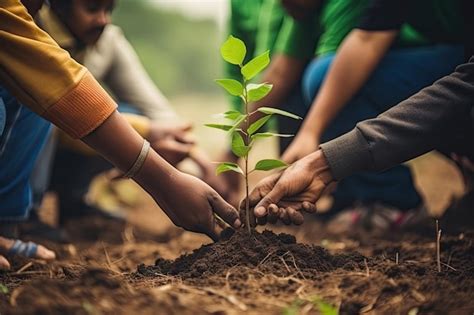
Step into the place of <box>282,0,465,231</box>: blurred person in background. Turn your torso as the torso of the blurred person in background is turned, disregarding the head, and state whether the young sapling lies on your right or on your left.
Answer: on your left

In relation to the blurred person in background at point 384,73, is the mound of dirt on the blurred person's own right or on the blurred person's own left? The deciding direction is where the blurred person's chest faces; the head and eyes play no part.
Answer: on the blurred person's own left

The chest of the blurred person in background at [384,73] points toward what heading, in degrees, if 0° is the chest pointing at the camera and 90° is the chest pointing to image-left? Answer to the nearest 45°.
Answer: approximately 90°
